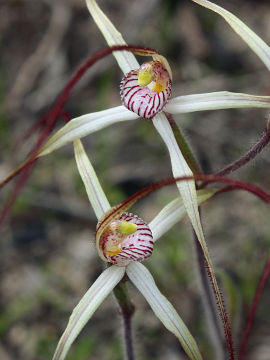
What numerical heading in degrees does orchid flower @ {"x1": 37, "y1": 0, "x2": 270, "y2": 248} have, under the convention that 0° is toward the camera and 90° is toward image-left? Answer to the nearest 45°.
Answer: approximately 0°
